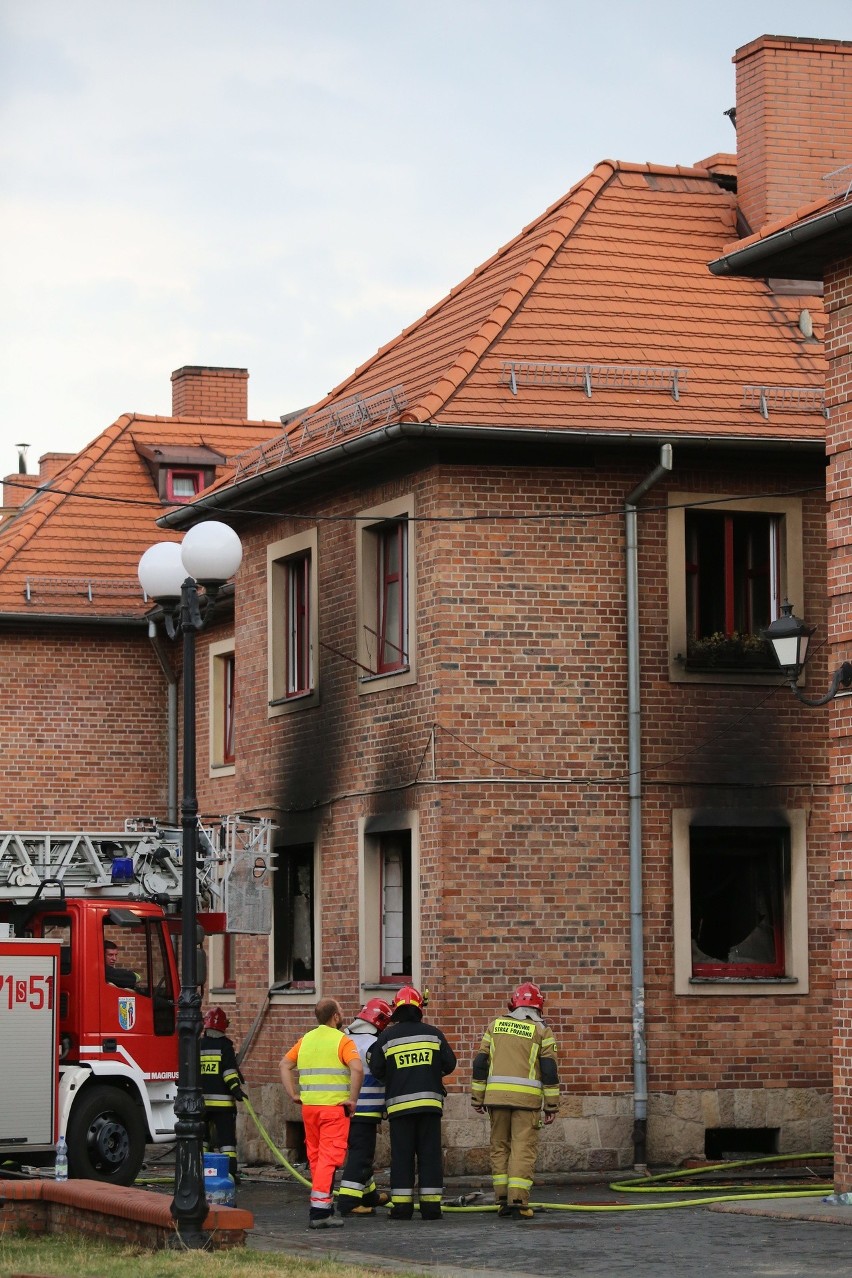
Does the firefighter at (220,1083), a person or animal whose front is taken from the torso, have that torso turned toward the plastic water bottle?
no

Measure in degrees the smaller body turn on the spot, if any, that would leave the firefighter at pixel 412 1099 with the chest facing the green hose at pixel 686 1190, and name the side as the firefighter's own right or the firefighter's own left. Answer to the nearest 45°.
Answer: approximately 45° to the firefighter's own right

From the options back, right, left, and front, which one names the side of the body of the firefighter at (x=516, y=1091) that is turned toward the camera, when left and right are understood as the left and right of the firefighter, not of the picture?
back

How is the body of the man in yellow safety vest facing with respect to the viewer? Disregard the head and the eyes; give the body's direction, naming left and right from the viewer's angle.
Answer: facing away from the viewer and to the right of the viewer

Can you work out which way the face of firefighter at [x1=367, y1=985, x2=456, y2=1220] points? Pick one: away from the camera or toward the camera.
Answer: away from the camera

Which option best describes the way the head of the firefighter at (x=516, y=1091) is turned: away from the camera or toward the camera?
away from the camera

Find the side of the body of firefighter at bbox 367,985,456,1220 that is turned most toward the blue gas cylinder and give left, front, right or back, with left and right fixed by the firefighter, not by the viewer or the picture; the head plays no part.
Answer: left

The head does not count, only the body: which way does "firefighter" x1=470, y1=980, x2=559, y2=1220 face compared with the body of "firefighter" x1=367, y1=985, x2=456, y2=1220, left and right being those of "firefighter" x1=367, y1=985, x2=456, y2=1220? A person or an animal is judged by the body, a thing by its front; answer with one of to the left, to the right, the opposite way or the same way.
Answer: the same way

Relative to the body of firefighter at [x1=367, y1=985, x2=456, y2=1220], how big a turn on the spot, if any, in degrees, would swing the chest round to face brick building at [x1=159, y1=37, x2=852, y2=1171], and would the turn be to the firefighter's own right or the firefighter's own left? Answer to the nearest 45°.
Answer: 0° — they already face it

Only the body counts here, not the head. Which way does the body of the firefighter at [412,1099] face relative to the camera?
away from the camera

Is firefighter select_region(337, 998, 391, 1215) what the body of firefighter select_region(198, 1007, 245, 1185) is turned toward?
no

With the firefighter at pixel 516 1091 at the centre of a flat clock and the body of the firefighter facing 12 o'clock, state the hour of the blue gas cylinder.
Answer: The blue gas cylinder is roughly at 9 o'clock from the firefighter.

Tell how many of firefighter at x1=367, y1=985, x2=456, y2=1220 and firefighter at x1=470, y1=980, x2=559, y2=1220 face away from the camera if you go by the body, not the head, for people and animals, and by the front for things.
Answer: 2
